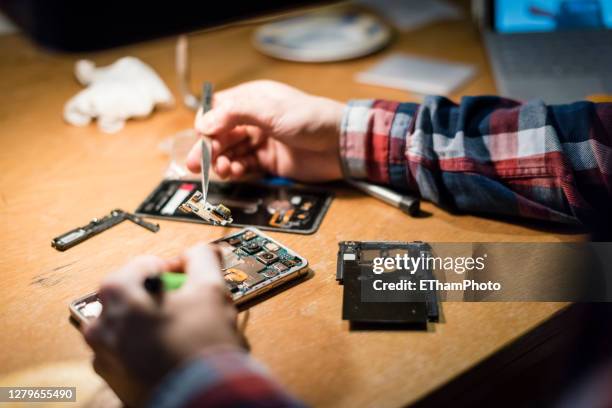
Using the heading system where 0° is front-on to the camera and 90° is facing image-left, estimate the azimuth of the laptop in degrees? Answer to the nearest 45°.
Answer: approximately 0°

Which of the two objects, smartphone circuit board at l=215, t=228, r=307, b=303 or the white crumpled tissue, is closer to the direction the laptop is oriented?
the smartphone circuit board

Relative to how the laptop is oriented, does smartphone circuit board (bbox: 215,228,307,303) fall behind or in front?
in front

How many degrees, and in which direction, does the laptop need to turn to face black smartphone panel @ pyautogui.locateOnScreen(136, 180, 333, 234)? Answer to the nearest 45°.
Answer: approximately 45° to its right

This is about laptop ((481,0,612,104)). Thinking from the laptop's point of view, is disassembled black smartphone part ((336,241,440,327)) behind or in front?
in front
